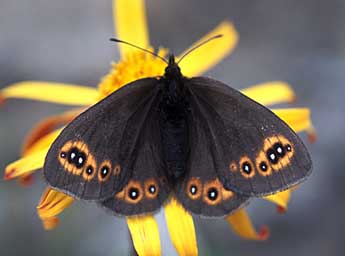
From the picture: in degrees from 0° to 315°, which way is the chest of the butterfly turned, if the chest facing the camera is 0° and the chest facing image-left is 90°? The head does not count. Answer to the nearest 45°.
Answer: approximately 180°
